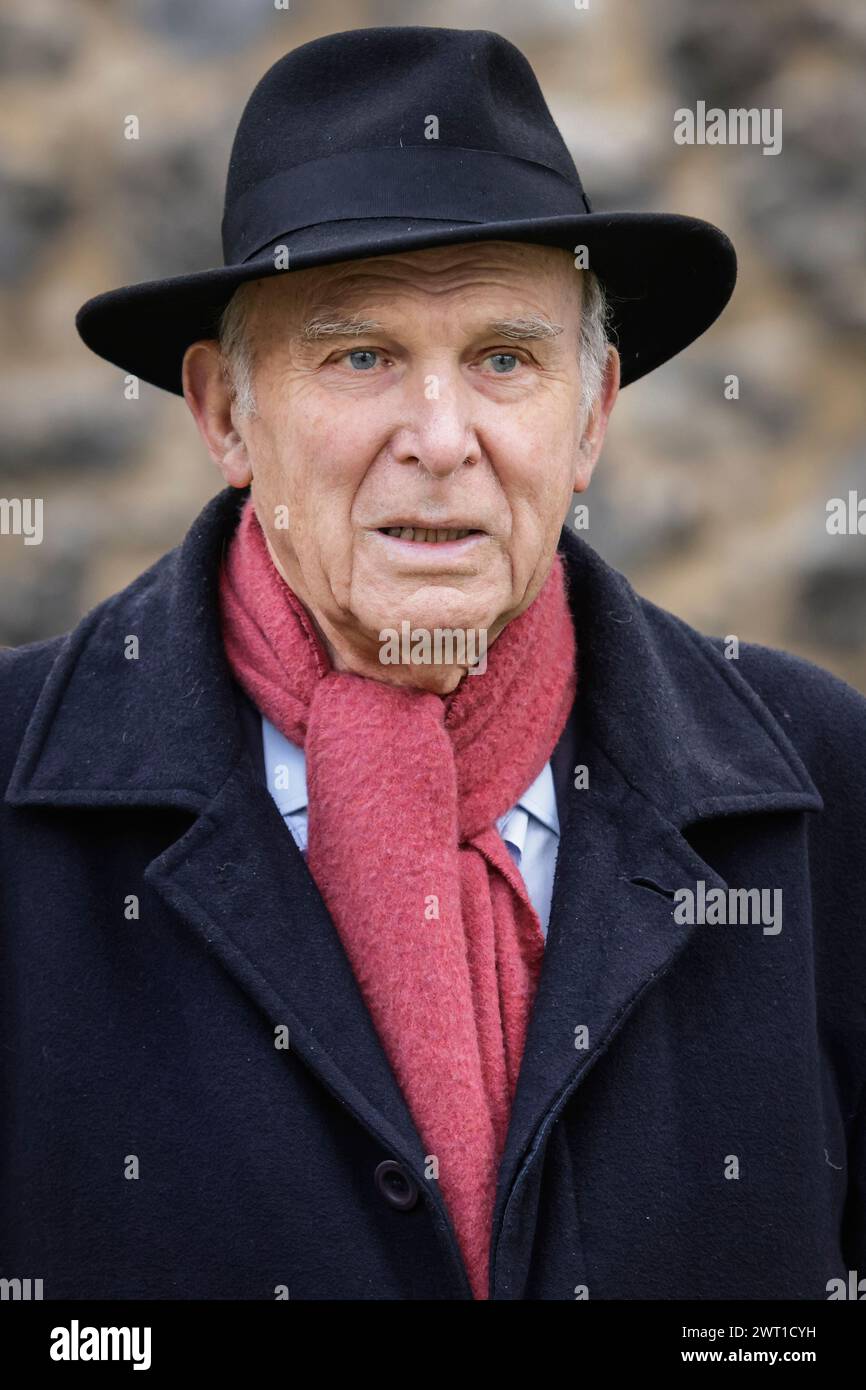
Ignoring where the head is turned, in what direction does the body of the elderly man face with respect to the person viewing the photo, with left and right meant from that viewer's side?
facing the viewer
